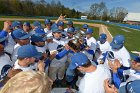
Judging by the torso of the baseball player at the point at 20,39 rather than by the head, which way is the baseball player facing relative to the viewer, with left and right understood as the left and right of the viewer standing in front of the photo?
facing to the right of the viewer

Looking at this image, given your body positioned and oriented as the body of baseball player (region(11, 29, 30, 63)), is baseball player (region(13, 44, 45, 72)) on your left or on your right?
on your right

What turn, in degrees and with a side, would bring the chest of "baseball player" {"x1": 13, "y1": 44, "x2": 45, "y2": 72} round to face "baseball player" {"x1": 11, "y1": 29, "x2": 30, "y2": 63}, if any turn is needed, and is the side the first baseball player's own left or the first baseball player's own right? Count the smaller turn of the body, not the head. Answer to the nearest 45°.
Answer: approximately 90° to the first baseball player's own left

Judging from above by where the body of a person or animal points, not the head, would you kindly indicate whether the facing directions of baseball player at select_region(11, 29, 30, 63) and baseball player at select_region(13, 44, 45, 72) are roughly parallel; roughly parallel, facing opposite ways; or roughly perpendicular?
roughly parallel

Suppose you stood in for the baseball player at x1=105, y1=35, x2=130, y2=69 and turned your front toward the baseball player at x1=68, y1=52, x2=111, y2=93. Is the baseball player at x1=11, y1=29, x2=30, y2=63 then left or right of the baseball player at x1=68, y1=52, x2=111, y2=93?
right

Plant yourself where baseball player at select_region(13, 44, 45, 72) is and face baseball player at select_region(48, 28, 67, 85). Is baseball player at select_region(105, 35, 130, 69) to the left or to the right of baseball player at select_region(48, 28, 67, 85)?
right

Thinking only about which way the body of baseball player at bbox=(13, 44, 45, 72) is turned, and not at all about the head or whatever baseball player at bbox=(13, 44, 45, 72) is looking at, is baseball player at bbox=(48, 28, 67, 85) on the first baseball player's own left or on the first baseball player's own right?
on the first baseball player's own left

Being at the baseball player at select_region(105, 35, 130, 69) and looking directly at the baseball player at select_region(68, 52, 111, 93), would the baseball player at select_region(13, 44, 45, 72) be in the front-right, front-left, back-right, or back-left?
front-right

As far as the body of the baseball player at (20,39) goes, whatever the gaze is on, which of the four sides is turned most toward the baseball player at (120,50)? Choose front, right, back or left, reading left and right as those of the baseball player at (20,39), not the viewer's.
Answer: front

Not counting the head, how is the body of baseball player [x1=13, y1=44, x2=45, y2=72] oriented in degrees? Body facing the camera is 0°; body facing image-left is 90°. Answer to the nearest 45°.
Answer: approximately 270°

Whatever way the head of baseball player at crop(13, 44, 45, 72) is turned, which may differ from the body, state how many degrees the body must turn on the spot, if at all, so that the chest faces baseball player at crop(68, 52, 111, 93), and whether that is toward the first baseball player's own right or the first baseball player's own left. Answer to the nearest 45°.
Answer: approximately 45° to the first baseball player's own right

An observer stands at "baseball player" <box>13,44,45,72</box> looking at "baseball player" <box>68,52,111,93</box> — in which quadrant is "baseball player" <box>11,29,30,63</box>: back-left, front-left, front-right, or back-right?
back-left
